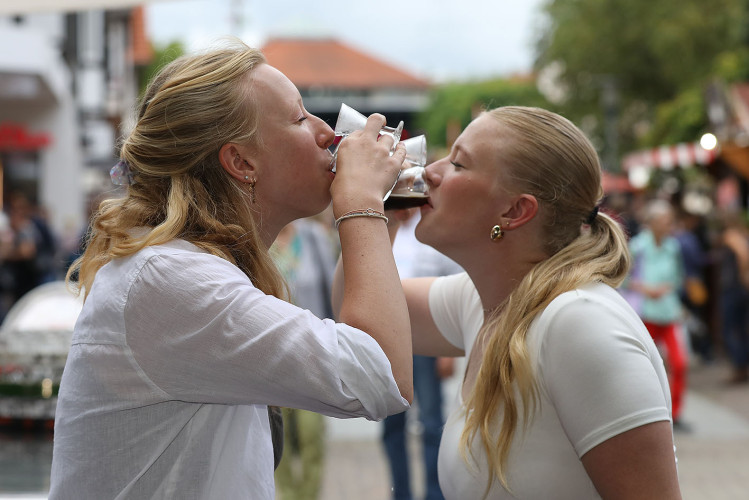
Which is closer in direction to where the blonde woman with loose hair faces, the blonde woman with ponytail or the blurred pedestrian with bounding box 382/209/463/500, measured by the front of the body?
the blonde woman with ponytail

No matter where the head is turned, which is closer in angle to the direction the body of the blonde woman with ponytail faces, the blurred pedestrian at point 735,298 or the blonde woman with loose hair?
the blonde woman with loose hair

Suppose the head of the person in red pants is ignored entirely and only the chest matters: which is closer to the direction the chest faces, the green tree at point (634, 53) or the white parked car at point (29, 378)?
the white parked car

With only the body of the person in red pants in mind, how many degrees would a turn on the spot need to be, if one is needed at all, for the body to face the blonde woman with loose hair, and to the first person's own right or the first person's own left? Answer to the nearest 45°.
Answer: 0° — they already face them

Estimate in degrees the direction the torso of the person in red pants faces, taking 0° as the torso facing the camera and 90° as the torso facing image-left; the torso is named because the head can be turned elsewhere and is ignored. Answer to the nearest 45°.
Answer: approximately 0°

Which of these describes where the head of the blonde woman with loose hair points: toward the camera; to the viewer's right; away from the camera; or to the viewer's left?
to the viewer's right

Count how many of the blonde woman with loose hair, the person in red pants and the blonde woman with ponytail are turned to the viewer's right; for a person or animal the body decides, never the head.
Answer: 1

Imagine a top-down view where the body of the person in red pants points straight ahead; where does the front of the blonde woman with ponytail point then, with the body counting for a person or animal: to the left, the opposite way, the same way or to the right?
to the right

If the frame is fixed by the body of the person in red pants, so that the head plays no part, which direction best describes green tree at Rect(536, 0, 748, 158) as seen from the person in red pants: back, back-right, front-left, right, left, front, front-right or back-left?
back

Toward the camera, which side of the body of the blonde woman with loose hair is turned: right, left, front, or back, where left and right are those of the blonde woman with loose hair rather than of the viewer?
right

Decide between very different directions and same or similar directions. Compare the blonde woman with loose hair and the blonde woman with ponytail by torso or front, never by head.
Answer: very different directions

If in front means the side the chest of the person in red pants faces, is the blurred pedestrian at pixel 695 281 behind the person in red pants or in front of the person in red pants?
behind

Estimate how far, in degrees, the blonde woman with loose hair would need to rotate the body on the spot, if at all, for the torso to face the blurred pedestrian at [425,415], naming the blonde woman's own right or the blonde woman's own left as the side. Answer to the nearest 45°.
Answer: approximately 45° to the blonde woman's own left

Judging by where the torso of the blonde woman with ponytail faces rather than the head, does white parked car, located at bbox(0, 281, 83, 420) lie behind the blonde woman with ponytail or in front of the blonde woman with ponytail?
in front

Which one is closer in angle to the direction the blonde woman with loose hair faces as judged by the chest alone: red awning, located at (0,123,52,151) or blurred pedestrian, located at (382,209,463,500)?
the blurred pedestrian

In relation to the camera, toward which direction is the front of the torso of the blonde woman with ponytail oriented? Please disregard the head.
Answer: to the viewer's left
